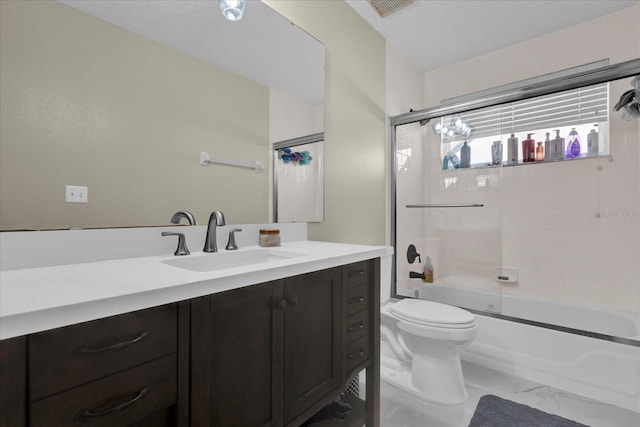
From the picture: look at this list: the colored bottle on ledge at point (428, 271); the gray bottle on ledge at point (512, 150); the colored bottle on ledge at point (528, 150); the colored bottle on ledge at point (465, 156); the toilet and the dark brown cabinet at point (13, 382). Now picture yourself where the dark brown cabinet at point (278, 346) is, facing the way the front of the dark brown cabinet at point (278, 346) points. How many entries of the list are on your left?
5

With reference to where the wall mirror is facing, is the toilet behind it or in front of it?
in front

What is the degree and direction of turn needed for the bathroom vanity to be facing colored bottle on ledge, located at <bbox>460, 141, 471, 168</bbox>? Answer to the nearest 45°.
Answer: approximately 90° to its left

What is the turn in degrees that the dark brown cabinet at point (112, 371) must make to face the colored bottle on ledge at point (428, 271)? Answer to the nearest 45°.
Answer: approximately 45° to its left

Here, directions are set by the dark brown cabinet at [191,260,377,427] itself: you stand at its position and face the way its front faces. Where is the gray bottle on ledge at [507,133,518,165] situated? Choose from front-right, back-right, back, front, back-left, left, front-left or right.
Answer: left

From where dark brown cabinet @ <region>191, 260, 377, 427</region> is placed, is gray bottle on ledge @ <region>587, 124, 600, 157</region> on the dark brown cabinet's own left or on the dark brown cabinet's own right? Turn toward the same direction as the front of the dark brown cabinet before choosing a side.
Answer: on the dark brown cabinet's own left

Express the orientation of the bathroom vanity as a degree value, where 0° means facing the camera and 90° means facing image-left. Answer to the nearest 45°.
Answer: approximately 315°

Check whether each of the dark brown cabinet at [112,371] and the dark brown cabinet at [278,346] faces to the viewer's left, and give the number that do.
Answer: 0

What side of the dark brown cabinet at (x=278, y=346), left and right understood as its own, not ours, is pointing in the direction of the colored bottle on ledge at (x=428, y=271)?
left
